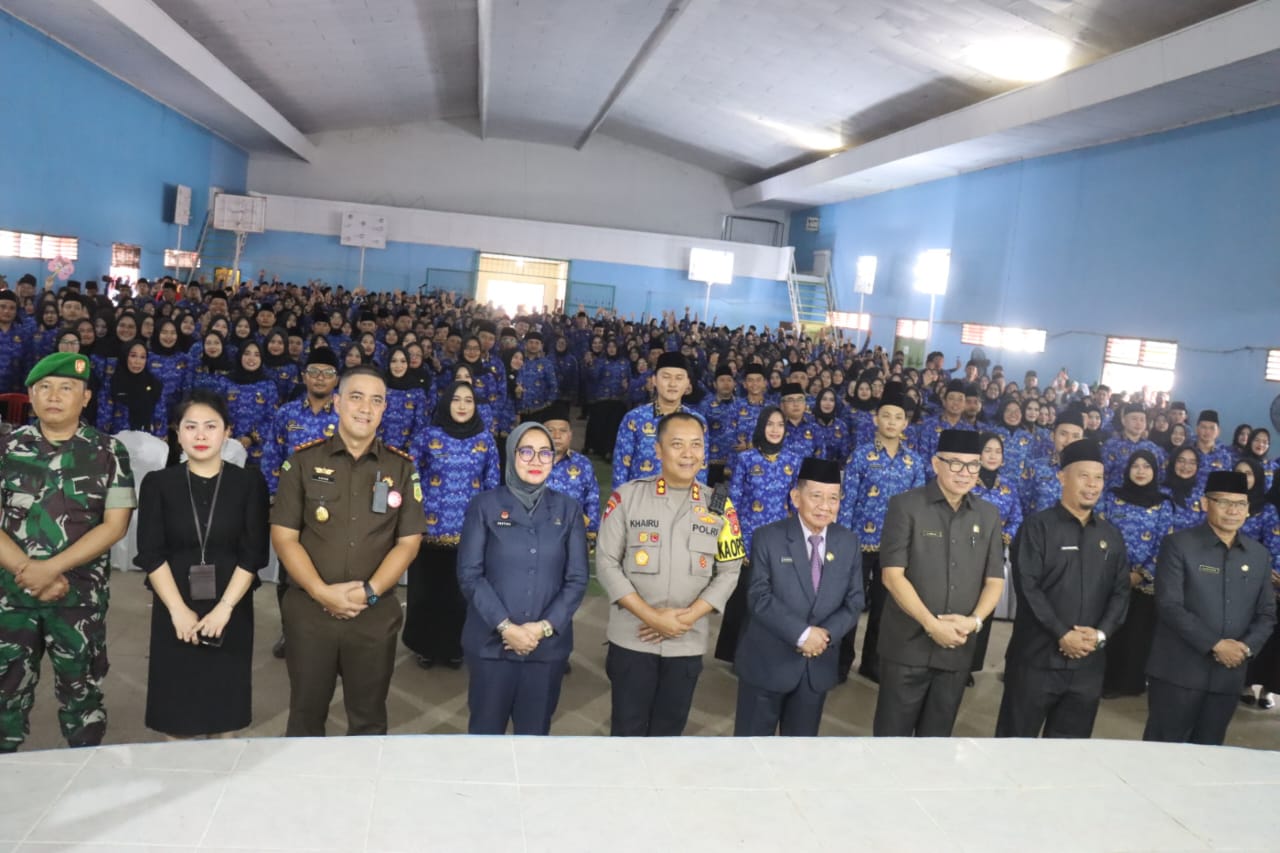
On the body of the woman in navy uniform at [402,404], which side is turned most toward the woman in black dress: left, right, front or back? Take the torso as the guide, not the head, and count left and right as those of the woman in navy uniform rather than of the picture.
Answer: front

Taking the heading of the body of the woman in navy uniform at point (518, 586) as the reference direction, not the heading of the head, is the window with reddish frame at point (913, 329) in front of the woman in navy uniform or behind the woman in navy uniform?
behind

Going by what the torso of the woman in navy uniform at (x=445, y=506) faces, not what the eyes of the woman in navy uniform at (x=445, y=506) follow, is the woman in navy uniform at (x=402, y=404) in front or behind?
behind

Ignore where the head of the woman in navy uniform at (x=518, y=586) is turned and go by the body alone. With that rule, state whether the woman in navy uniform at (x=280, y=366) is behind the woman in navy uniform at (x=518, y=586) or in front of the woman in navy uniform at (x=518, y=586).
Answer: behind

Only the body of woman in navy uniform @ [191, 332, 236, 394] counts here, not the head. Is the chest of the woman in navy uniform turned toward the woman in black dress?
yes

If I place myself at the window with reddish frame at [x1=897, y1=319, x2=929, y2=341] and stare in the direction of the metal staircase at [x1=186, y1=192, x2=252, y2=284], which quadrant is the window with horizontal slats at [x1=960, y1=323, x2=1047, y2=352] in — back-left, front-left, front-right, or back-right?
back-left

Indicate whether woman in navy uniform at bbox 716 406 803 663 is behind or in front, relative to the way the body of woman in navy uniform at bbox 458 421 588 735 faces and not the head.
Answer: behind

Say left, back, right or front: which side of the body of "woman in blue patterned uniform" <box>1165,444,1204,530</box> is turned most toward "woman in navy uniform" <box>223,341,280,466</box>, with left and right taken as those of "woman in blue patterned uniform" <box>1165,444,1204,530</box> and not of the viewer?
right

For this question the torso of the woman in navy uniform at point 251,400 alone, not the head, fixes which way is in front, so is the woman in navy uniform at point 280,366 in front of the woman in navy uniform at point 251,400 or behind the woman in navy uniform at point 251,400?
behind
